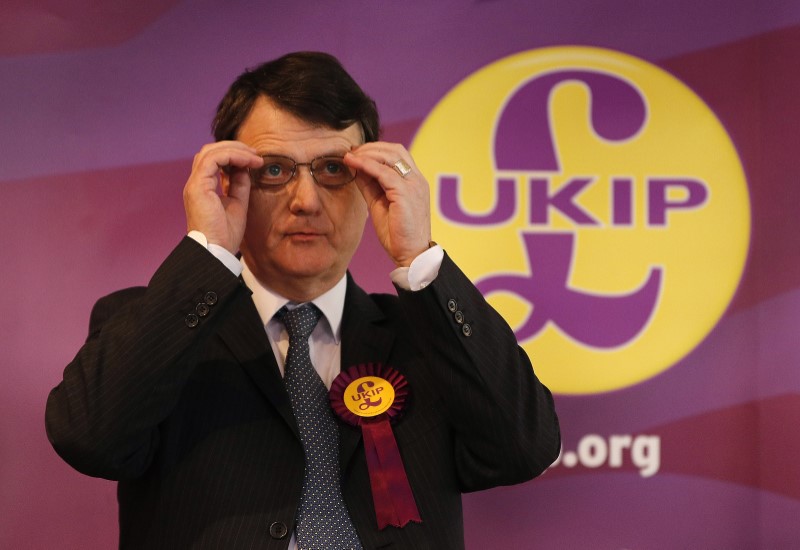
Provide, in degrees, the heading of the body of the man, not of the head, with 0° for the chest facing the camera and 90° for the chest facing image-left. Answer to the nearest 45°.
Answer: approximately 0°

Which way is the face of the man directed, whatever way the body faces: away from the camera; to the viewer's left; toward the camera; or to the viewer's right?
toward the camera
